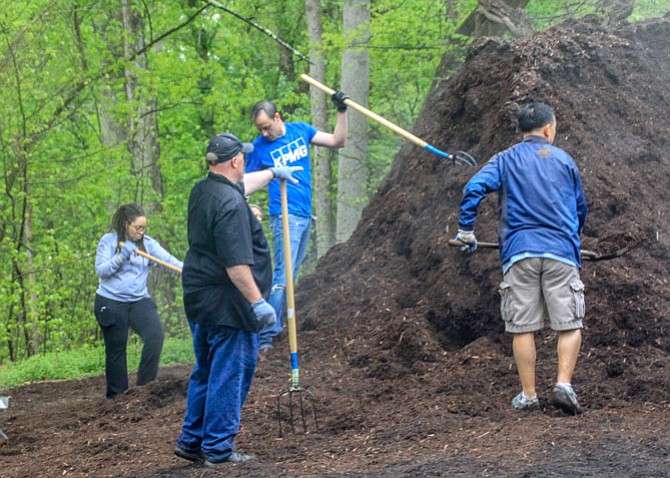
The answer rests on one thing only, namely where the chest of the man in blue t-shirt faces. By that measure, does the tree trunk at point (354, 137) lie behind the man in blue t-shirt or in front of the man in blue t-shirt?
behind

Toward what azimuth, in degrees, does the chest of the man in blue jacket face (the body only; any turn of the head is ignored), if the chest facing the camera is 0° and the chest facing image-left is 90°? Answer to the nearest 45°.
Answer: approximately 180°

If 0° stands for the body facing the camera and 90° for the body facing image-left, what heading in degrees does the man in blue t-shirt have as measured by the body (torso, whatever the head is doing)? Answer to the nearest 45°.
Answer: approximately 0°

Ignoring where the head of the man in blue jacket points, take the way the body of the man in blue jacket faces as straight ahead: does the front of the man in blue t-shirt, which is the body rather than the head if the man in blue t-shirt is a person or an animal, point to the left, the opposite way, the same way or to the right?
the opposite way

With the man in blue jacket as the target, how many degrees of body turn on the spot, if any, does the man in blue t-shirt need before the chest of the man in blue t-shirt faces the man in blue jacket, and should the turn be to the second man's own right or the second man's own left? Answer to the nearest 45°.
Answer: approximately 45° to the second man's own left

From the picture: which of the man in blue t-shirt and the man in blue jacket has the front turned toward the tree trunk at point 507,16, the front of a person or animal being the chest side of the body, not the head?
the man in blue jacket

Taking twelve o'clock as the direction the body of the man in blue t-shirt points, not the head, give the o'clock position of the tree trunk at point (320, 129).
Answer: The tree trunk is roughly at 6 o'clock from the man in blue t-shirt.

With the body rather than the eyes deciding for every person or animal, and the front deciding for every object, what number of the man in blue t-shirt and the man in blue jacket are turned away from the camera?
1

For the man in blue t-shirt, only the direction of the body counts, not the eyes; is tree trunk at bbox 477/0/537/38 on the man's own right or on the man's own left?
on the man's own left

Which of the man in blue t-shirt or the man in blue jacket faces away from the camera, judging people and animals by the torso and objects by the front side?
the man in blue jacket
